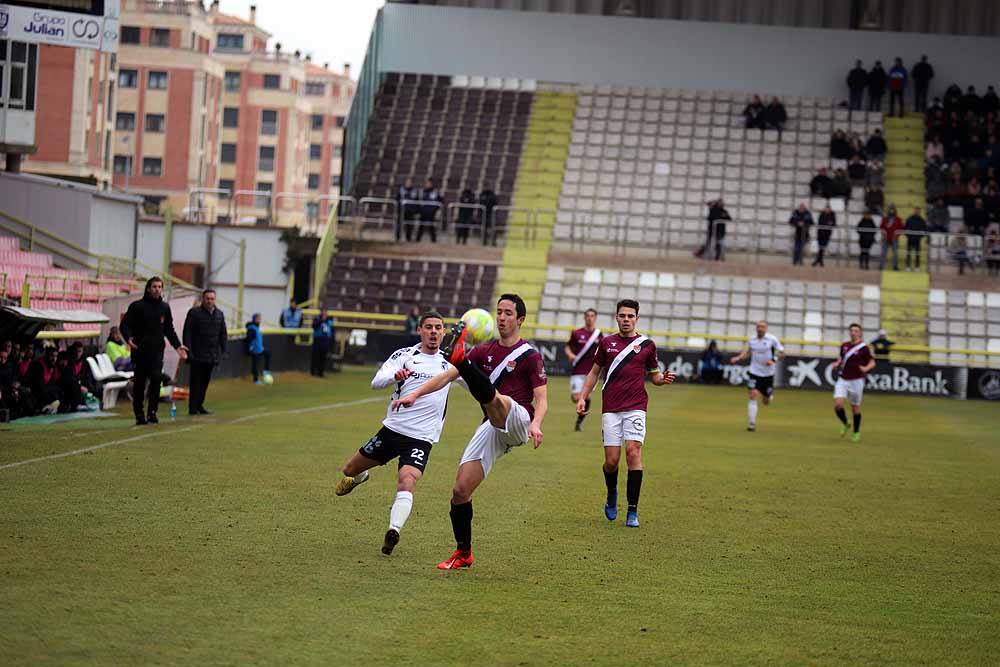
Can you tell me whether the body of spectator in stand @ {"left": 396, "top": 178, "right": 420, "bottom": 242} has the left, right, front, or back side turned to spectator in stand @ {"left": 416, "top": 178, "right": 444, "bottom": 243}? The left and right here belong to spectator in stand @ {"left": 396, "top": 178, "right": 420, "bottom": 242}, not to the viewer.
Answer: left

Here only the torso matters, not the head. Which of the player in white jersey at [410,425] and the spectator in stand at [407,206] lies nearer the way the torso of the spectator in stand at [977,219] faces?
the player in white jersey

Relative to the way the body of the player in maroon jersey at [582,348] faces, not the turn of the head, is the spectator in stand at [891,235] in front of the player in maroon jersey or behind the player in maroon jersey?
behind

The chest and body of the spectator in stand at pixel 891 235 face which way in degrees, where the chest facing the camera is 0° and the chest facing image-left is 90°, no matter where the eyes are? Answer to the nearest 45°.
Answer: approximately 0°

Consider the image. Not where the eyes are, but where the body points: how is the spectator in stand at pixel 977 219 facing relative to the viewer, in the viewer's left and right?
facing the viewer

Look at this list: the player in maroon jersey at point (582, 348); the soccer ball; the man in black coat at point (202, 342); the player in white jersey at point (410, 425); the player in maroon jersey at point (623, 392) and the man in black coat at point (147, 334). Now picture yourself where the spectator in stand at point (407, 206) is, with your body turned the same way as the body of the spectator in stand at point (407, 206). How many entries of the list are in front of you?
6

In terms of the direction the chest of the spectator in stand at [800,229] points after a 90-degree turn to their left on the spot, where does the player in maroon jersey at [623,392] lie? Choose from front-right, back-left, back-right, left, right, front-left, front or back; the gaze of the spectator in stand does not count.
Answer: right

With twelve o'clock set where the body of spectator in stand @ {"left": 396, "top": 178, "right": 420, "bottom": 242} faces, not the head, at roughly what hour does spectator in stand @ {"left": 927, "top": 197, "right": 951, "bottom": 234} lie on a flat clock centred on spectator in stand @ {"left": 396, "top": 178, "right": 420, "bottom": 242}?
spectator in stand @ {"left": 927, "top": 197, "right": 951, "bottom": 234} is roughly at 9 o'clock from spectator in stand @ {"left": 396, "top": 178, "right": 420, "bottom": 242}.

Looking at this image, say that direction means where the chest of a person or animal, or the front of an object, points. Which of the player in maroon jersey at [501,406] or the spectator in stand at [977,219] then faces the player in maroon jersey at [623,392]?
the spectator in stand

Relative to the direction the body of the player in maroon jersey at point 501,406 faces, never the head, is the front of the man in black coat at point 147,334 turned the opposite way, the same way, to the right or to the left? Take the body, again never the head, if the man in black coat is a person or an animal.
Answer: to the left

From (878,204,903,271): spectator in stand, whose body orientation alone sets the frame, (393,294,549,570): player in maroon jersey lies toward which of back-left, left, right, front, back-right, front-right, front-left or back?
front

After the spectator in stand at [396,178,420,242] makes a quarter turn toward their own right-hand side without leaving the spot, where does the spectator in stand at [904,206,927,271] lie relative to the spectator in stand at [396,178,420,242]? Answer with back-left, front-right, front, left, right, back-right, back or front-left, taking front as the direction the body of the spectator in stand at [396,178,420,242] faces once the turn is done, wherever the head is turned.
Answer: back

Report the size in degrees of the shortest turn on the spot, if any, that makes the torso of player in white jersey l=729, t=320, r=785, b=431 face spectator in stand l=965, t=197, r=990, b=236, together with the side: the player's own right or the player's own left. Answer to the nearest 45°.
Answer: approximately 180°

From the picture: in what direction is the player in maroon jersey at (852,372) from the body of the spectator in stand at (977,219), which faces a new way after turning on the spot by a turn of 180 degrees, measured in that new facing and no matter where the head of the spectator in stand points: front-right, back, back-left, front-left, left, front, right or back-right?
back

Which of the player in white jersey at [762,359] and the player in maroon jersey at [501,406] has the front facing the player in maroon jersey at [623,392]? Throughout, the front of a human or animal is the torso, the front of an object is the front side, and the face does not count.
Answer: the player in white jersey

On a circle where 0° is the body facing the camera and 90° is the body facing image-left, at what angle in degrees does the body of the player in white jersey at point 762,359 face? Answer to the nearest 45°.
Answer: approximately 0°

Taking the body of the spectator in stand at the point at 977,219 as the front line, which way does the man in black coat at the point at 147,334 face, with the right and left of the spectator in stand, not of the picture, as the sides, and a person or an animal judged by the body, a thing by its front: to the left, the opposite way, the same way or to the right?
the same way
